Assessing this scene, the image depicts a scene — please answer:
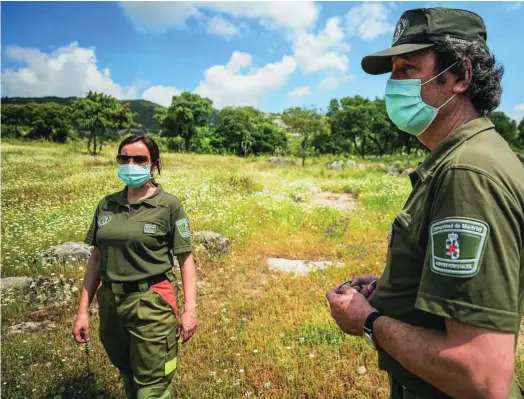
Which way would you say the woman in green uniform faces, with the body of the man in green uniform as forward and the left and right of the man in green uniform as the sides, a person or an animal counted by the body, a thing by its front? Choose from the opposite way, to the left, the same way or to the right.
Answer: to the left

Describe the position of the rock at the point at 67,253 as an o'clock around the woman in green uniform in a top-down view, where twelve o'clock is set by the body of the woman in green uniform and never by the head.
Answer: The rock is roughly at 4 o'clock from the woman in green uniform.

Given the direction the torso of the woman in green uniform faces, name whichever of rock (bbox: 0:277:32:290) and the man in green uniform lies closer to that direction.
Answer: the man in green uniform

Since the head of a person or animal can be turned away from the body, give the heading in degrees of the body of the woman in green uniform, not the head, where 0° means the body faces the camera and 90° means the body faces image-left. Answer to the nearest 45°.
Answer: approximately 45°

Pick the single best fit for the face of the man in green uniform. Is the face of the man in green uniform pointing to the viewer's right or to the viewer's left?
to the viewer's left

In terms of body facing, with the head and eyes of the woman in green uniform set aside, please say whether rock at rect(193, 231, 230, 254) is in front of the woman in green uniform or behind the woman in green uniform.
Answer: behind

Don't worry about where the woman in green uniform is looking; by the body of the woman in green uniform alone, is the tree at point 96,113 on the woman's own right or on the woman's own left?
on the woman's own right

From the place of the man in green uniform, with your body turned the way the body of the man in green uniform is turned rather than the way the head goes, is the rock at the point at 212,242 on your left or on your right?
on your right

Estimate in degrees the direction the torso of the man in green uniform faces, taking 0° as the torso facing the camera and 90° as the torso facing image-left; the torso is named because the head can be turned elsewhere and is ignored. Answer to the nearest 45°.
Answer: approximately 90°

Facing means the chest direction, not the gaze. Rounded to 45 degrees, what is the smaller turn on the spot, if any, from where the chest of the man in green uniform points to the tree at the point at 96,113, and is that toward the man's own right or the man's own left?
approximately 45° to the man's own right

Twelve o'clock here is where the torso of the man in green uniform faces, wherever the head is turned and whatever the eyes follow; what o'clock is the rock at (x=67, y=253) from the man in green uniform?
The rock is roughly at 1 o'clock from the man in green uniform.
